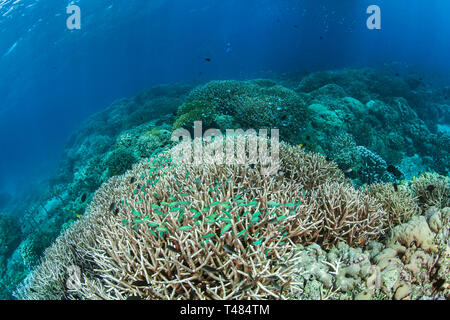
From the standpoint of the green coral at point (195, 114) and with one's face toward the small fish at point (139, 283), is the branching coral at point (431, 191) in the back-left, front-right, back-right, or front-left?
front-left
